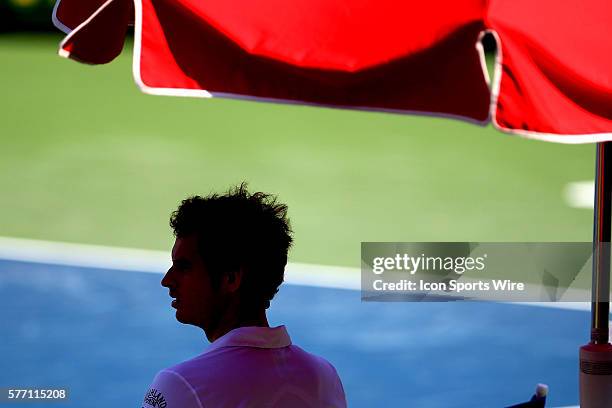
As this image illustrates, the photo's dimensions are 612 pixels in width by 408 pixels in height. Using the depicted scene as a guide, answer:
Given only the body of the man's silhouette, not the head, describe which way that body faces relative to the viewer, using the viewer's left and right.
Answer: facing away from the viewer and to the left of the viewer
